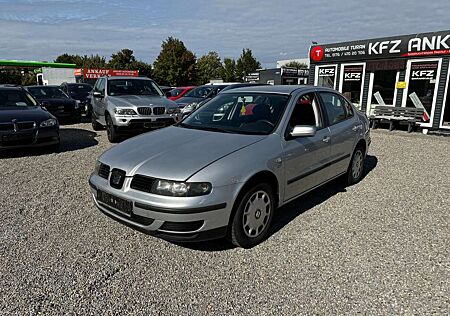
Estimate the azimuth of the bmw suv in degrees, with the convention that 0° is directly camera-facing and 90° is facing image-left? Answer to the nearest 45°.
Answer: approximately 315°

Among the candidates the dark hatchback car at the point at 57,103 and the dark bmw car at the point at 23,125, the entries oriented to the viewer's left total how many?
0

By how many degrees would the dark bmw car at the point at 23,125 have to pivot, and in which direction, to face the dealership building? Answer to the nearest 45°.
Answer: approximately 45° to its left

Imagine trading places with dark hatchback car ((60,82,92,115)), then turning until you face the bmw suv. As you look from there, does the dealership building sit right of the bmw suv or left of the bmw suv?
left

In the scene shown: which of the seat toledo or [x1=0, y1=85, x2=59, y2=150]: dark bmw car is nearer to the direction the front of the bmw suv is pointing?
the seat toledo

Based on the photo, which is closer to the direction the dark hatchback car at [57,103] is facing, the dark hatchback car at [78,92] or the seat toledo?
the seat toledo

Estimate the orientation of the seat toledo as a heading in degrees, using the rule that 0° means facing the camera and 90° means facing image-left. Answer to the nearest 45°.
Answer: approximately 45°

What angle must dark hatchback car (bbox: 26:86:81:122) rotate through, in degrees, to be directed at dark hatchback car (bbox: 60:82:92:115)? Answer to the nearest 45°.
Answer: approximately 135° to its left

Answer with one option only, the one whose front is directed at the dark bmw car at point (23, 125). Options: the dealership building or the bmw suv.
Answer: the dealership building

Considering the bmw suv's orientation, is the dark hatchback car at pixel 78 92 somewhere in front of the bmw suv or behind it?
behind

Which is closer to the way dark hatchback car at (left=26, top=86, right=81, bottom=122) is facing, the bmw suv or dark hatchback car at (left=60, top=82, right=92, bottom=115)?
the bmw suv

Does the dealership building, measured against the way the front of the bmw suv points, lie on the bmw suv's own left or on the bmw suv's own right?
on the bmw suv's own left

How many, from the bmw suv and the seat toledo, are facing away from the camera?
0

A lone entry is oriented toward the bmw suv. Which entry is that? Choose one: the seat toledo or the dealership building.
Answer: the dealership building
